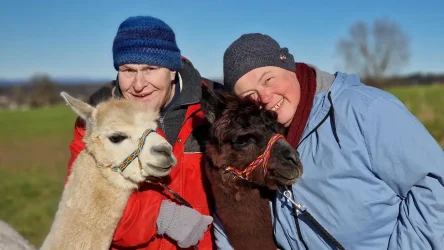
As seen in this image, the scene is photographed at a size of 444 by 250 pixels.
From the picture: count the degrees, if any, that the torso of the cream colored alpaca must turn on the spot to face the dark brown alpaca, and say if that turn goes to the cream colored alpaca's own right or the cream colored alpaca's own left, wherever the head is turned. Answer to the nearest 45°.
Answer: approximately 45° to the cream colored alpaca's own left

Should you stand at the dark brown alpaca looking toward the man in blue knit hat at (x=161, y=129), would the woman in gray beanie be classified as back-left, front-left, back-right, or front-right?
back-right

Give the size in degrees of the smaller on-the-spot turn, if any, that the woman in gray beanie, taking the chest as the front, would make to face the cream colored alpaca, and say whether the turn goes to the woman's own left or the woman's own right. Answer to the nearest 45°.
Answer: approximately 45° to the woman's own right

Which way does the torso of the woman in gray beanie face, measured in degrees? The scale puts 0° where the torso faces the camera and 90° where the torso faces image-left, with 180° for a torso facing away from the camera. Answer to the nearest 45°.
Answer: approximately 45°

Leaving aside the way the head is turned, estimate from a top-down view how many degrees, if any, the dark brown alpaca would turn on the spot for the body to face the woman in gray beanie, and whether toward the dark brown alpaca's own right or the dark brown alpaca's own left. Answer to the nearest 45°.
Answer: approximately 45° to the dark brown alpaca's own left

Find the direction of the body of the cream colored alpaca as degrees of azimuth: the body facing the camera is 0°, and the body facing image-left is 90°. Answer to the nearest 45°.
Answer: approximately 315°
